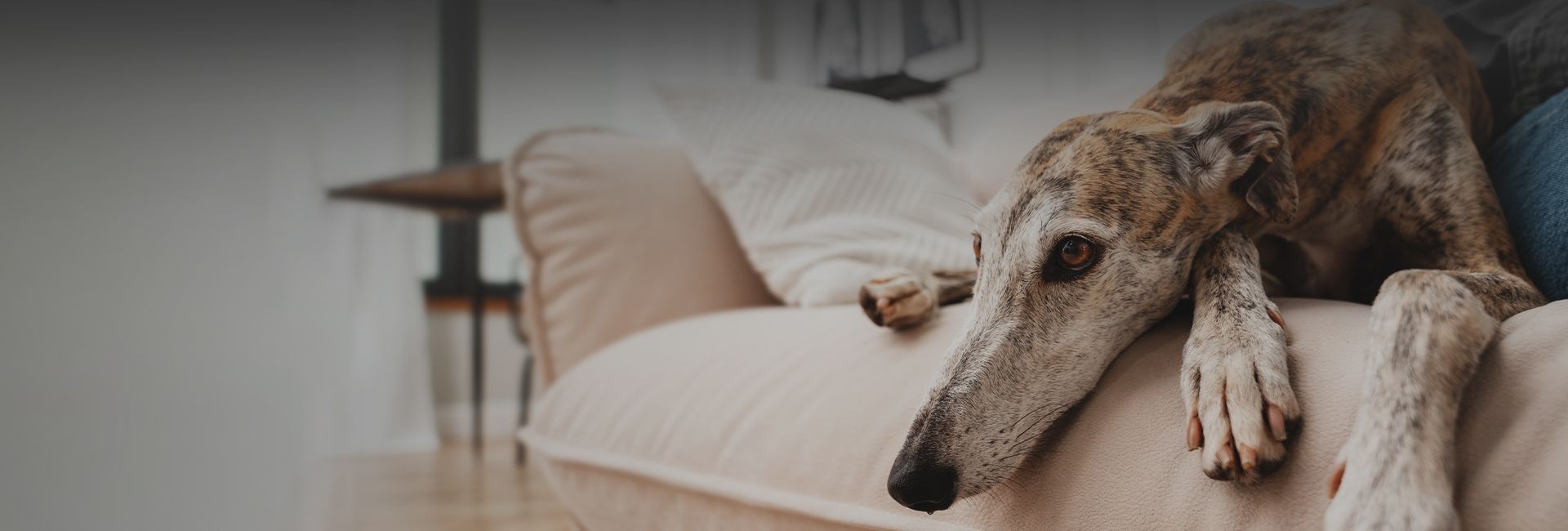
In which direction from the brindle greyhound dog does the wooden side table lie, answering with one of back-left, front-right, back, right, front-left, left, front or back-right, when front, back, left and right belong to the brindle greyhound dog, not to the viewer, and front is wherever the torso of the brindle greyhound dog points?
right

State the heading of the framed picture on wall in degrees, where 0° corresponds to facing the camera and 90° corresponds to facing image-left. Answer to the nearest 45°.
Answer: approximately 0°

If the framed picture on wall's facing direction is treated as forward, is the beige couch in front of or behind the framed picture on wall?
in front

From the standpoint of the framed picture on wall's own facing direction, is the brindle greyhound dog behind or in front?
in front

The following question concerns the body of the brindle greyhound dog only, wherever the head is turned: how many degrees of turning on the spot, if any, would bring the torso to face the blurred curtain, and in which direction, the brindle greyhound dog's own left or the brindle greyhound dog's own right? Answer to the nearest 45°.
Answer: approximately 90° to the brindle greyhound dog's own right

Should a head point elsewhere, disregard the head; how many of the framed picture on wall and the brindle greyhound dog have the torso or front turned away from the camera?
0

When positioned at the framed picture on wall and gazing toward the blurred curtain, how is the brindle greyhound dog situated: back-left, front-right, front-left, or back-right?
back-left

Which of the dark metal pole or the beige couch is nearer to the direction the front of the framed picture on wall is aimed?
the beige couch
